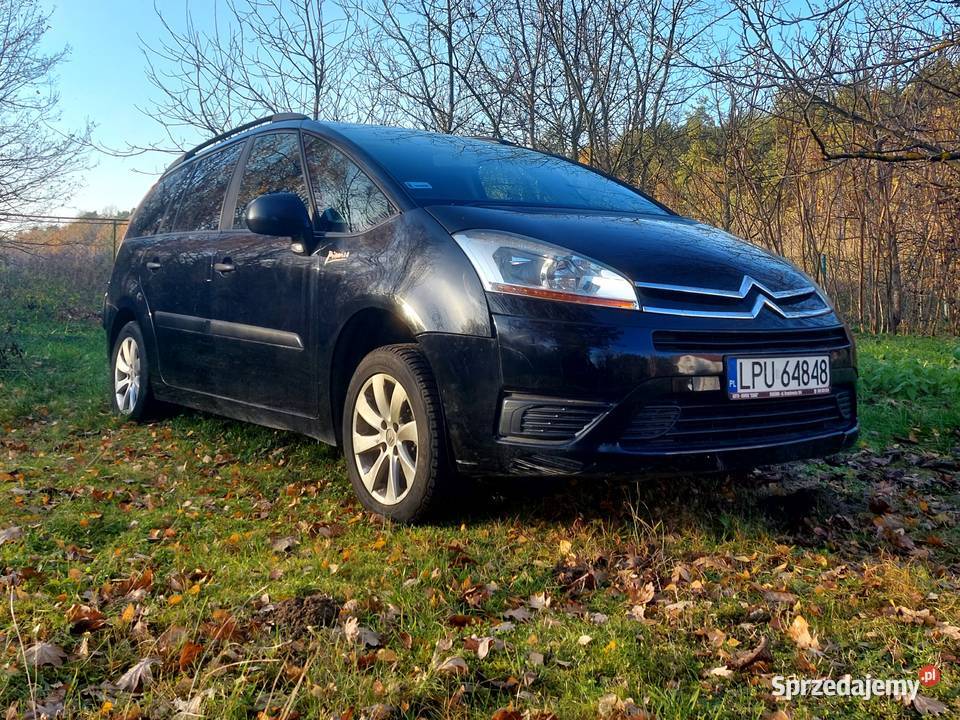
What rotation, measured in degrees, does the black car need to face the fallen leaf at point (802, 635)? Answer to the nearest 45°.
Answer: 0° — it already faces it

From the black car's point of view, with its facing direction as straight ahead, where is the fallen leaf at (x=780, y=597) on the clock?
The fallen leaf is roughly at 12 o'clock from the black car.

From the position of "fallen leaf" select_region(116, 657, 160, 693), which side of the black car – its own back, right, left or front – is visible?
right

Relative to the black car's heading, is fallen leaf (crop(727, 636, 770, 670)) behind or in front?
in front

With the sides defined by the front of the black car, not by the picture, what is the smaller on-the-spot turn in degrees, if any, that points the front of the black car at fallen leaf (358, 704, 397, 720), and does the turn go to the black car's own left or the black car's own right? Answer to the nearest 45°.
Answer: approximately 45° to the black car's own right

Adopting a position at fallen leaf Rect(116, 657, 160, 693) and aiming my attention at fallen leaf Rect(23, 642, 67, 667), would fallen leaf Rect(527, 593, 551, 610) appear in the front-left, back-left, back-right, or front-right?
back-right

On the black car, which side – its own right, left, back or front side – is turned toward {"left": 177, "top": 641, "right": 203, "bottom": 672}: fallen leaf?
right

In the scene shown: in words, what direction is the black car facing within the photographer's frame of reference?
facing the viewer and to the right of the viewer

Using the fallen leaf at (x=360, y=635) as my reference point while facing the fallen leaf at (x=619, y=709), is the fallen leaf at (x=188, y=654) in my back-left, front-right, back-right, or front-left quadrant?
back-right
